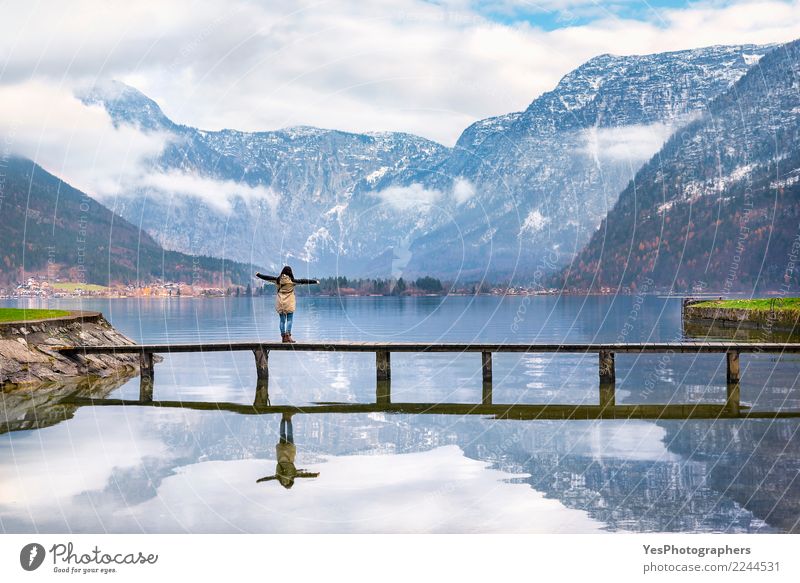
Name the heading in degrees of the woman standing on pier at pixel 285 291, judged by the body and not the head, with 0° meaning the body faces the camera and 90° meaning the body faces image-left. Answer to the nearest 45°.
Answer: approximately 180°
